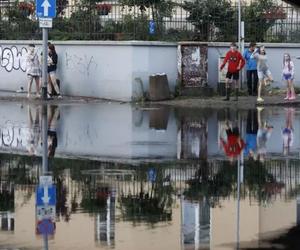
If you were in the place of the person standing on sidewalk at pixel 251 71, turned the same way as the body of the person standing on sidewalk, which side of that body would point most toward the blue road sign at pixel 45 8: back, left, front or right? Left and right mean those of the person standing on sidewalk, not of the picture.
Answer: right

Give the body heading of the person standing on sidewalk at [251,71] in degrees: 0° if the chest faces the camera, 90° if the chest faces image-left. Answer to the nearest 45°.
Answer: approximately 315°

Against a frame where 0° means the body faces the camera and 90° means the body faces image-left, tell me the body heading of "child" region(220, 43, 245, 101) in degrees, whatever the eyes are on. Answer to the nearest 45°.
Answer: approximately 0°

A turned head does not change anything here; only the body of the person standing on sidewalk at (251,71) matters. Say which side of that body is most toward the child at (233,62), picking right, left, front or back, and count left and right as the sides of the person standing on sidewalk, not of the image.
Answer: right

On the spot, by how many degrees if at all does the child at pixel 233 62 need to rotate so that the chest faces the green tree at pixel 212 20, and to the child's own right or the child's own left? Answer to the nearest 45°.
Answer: approximately 180°
